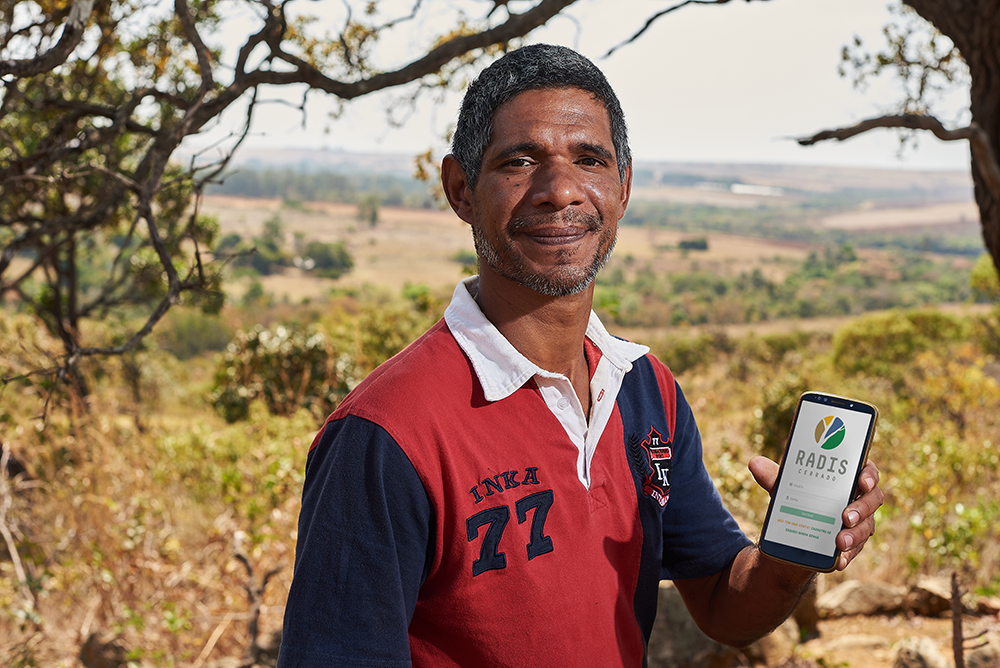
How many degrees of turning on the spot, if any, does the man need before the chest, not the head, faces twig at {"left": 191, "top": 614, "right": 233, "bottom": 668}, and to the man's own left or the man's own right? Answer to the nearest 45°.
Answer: approximately 180°

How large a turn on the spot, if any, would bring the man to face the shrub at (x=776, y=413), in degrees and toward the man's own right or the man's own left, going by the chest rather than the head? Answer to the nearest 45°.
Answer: approximately 135° to the man's own left

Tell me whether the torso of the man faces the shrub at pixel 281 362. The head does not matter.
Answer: no

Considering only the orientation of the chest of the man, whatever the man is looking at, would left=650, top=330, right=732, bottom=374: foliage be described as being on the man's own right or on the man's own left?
on the man's own left

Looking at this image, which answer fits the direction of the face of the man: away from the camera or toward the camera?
toward the camera

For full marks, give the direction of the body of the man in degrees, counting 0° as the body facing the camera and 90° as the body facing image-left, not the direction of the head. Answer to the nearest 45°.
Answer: approximately 315°

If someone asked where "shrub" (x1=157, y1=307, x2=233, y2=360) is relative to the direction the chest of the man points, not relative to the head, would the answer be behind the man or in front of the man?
behind

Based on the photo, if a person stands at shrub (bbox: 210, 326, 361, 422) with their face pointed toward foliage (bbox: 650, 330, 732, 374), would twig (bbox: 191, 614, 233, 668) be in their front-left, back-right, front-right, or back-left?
back-right

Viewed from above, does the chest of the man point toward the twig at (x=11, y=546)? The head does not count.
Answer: no

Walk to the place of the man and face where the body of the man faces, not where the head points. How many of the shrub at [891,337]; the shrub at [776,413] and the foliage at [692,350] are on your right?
0

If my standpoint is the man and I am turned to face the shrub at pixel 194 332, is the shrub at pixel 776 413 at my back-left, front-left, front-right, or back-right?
front-right

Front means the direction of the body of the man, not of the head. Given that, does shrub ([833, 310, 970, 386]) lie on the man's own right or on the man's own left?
on the man's own left
